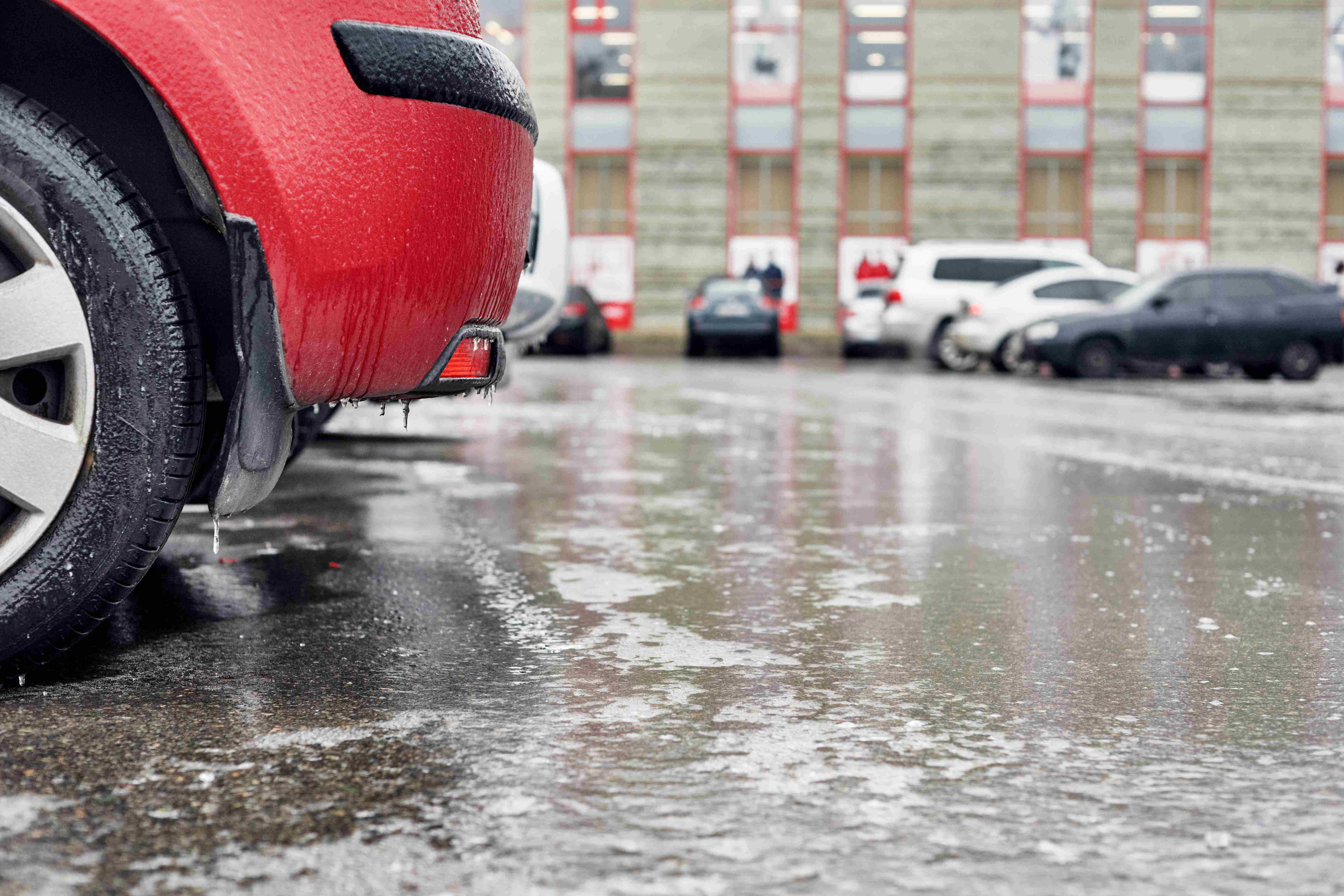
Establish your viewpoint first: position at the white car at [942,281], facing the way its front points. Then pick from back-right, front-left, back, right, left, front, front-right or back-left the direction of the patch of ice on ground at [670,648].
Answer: back-right

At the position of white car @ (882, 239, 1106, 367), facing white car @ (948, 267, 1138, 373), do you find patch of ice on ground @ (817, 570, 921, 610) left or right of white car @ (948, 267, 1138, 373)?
right

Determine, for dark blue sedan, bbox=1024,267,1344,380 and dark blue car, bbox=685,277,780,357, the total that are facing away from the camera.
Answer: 1

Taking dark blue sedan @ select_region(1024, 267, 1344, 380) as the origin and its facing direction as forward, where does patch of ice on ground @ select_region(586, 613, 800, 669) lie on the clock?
The patch of ice on ground is roughly at 9 o'clock from the dark blue sedan.

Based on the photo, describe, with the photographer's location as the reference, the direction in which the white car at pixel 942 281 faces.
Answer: facing away from the viewer and to the right of the viewer

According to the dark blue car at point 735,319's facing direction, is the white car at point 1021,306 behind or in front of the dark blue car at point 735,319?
behind

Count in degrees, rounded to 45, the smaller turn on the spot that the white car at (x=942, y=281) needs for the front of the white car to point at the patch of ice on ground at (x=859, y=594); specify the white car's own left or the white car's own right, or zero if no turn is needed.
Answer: approximately 135° to the white car's own right

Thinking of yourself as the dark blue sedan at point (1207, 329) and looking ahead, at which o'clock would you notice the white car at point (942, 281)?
The white car is roughly at 1 o'clock from the dark blue sedan.

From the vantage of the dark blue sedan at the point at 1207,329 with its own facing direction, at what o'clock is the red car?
The red car is roughly at 9 o'clock from the dark blue sedan.

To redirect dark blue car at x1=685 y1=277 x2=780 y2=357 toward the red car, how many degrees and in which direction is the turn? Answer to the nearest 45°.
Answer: approximately 180°

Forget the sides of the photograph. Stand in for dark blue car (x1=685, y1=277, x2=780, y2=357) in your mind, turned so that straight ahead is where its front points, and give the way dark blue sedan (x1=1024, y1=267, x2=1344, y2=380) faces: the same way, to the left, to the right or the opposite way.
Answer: to the left

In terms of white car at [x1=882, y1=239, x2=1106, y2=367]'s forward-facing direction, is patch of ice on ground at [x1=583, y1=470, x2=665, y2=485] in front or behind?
behind

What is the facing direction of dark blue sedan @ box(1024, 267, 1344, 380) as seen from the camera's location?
facing to the left of the viewer

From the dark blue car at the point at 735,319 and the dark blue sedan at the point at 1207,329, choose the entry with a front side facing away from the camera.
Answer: the dark blue car

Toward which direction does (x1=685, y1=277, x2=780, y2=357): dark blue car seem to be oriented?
away from the camera

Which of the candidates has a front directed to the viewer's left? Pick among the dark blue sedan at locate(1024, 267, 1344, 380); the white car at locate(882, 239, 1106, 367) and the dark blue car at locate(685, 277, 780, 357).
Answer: the dark blue sedan
